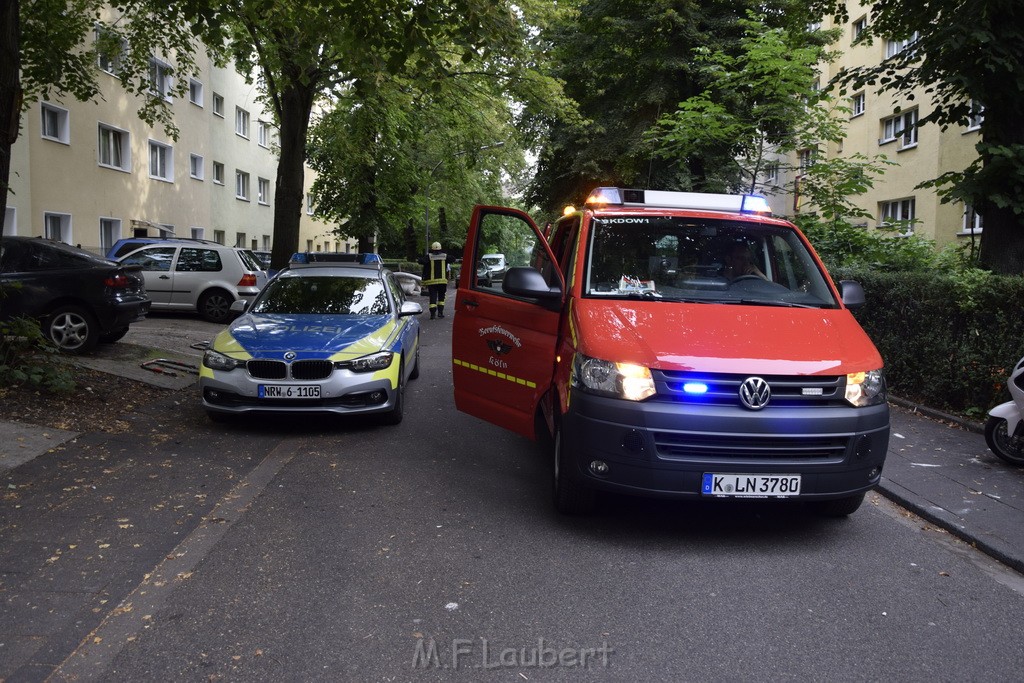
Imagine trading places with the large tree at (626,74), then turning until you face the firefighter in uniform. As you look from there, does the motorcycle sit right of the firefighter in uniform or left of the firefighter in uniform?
left

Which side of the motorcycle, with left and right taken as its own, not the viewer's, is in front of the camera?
left

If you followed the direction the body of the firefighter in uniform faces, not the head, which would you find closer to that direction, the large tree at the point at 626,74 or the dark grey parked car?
the large tree

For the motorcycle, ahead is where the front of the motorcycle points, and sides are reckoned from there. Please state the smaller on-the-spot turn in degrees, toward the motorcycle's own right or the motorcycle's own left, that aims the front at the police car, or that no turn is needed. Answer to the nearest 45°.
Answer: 0° — it already faces it

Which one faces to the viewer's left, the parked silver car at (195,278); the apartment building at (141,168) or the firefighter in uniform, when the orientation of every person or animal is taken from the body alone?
the parked silver car

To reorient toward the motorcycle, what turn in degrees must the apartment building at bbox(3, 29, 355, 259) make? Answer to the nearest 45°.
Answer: approximately 45° to its right

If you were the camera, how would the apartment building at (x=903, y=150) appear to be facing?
facing the viewer and to the left of the viewer

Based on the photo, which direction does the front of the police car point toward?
toward the camera

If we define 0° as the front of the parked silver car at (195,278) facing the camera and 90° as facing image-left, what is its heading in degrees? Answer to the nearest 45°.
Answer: approximately 90°

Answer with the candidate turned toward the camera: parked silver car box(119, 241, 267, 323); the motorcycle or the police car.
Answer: the police car

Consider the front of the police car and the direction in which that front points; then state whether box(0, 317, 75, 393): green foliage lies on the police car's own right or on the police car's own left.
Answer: on the police car's own right

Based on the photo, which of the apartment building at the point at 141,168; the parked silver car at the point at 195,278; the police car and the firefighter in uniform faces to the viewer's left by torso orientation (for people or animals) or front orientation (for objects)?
the parked silver car

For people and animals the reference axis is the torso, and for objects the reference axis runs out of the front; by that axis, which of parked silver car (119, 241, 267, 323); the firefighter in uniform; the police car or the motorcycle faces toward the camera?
the police car

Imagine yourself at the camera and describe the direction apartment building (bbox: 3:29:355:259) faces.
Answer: facing the viewer and to the right of the viewer
